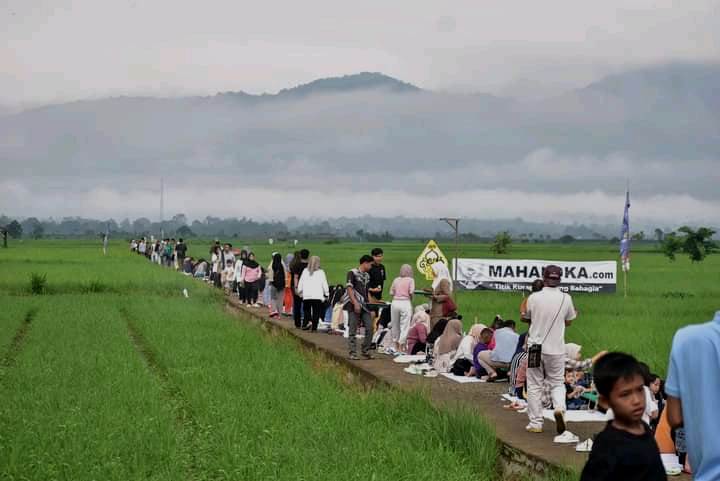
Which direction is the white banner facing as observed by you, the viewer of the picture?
facing the viewer

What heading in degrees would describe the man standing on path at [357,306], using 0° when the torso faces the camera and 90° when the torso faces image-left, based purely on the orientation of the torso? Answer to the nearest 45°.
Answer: approximately 315°

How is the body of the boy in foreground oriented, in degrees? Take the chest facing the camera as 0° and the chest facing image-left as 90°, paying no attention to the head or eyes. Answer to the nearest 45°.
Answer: approximately 315°

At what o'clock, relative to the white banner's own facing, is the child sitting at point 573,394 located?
The child sitting is roughly at 12 o'clock from the white banner.
